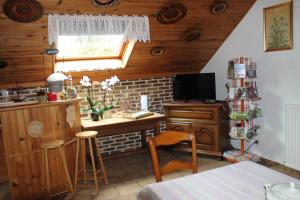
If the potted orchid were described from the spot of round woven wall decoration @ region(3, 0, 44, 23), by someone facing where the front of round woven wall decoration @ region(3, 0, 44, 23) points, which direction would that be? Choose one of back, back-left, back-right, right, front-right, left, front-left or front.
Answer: back-left

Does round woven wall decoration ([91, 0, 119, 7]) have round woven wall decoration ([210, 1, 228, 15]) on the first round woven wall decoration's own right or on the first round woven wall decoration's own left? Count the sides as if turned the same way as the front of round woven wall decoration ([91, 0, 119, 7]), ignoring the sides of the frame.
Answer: on the first round woven wall decoration's own left

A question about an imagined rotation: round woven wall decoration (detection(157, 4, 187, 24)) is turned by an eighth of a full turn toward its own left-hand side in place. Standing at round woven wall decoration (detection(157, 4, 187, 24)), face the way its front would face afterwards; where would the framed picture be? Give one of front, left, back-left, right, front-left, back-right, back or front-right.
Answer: front-left

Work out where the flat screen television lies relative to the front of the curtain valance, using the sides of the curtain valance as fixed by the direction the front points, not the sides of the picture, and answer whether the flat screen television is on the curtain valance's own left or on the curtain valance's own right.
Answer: on the curtain valance's own left

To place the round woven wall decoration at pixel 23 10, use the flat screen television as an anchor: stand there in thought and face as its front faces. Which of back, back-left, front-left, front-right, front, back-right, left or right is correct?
front-right

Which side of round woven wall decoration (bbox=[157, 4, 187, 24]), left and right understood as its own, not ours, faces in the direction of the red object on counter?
right

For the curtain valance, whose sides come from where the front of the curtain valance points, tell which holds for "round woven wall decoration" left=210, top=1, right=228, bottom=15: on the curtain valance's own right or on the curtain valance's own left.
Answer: on the curtain valance's own left

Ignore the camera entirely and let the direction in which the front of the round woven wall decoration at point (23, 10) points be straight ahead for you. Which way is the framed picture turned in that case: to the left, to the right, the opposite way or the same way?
to the right

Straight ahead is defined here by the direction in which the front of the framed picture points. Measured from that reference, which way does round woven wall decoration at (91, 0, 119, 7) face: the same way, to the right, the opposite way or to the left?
to the left
